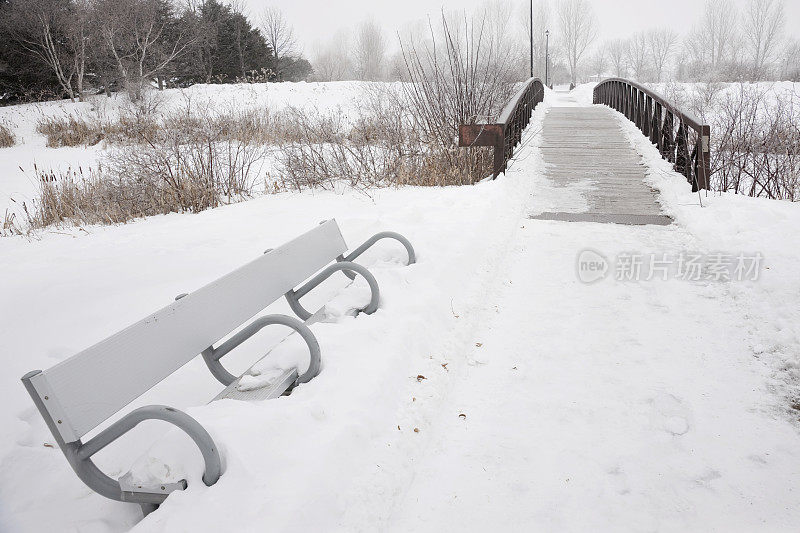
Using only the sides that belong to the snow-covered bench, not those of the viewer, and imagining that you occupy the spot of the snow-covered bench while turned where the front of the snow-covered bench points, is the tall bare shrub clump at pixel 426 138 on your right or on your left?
on your left

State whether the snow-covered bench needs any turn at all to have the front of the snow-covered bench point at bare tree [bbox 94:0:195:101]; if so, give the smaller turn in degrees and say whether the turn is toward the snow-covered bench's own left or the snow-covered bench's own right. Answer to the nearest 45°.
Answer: approximately 135° to the snow-covered bench's own left

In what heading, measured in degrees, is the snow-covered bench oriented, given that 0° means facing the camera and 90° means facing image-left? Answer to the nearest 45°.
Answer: approximately 315°

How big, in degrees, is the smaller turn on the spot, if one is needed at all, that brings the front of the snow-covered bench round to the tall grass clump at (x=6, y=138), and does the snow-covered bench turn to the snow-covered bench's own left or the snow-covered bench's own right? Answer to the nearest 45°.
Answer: approximately 135° to the snow-covered bench's own left

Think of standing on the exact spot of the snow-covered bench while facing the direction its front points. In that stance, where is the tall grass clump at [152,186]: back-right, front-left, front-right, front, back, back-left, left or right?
back-left

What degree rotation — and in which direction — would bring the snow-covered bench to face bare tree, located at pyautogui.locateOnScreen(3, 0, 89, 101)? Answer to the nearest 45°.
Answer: approximately 135° to its left

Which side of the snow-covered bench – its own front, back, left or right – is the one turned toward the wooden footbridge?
left

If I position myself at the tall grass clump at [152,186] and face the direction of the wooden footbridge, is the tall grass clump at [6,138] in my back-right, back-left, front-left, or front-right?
back-left
